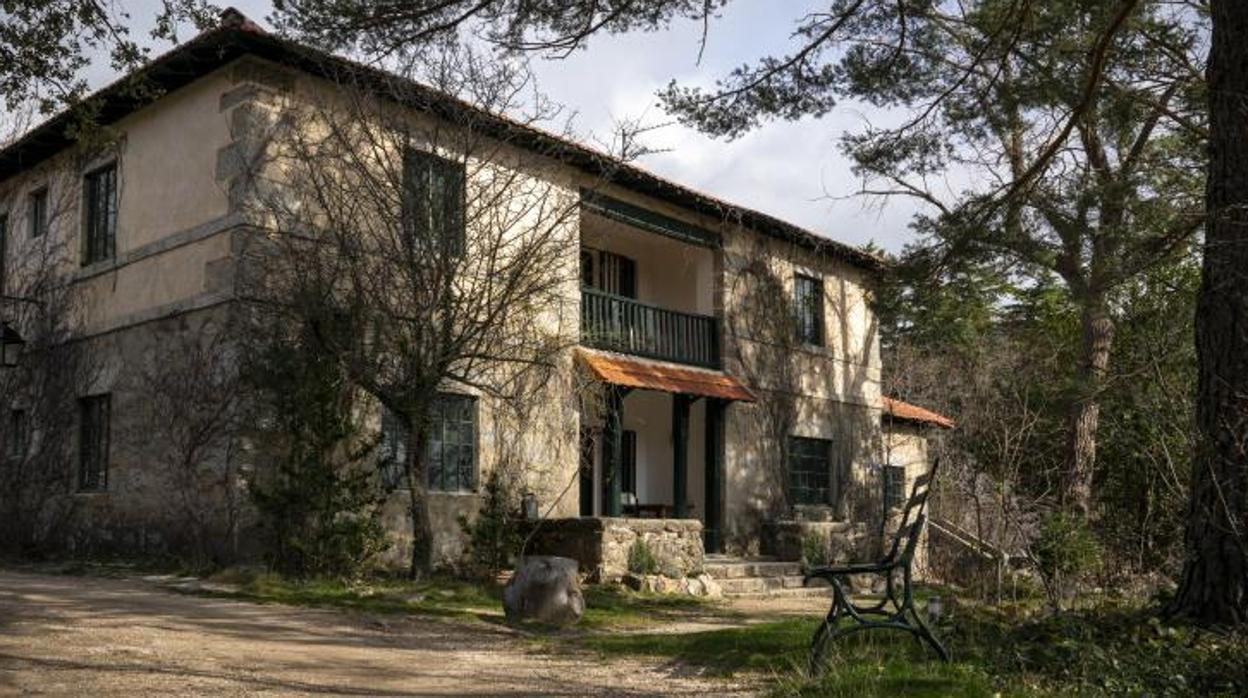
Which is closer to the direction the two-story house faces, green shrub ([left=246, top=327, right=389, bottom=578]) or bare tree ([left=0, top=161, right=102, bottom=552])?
the green shrub

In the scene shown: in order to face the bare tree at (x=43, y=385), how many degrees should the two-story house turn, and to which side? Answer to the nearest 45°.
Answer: approximately 135° to its right

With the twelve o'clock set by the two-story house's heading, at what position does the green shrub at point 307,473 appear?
The green shrub is roughly at 3 o'clock from the two-story house.

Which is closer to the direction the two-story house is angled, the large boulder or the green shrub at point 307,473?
the large boulder

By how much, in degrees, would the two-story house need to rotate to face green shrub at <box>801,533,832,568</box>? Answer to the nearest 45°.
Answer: approximately 90° to its left

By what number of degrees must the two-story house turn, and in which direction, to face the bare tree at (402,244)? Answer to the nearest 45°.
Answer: approximately 90° to its right
